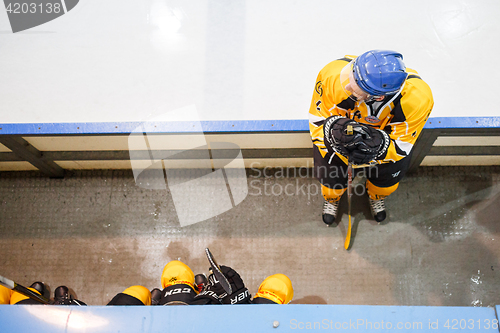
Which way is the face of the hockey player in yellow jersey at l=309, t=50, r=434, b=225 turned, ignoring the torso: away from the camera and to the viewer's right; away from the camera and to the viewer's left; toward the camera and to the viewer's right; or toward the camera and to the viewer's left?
toward the camera and to the viewer's left

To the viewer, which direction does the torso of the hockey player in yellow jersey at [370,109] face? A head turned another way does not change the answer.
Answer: toward the camera
